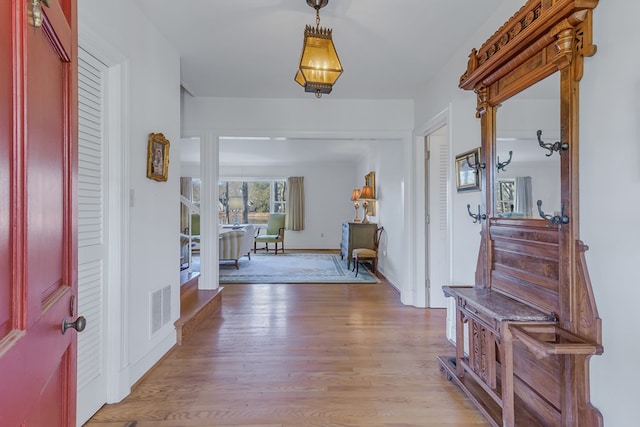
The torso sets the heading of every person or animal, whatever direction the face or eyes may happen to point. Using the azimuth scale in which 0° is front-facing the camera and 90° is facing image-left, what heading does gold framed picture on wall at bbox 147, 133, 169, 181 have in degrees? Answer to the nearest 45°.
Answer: approximately 315°

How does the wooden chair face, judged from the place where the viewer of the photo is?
facing to the left of the viewer

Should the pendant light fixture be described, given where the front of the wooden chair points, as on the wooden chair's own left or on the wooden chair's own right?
on the wooden chair's own left

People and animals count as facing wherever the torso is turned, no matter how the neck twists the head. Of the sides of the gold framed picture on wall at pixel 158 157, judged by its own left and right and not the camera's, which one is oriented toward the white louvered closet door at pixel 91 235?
right

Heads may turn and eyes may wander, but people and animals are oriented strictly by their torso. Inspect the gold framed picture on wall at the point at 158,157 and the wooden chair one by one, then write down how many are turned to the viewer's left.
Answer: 1

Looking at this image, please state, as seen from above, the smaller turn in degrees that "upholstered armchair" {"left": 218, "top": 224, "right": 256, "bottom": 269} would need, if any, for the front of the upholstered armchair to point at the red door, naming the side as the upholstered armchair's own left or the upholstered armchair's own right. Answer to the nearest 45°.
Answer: approximately 135° to the upholstered armchair's own left

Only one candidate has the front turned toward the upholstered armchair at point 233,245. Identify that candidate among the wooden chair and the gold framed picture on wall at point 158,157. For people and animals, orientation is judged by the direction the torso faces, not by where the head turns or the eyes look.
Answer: the wooden chair

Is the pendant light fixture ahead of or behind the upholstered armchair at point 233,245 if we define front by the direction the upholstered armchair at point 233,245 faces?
behind

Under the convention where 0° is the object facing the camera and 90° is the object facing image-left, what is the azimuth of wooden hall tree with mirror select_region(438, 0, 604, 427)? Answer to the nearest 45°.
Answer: approximately 45°

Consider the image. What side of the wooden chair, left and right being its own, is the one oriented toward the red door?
left
